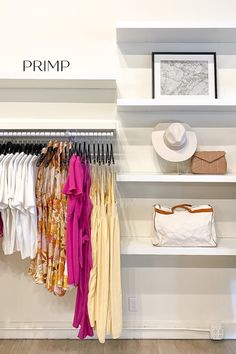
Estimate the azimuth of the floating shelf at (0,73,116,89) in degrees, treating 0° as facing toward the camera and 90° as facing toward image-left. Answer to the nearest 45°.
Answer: approximately 0°

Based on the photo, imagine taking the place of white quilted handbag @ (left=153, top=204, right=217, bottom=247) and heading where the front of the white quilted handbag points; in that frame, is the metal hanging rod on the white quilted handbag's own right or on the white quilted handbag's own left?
on the white quilted handbag's own right

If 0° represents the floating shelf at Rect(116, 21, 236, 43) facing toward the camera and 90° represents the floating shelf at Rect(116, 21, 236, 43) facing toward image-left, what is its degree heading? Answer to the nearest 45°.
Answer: approximately 0°
